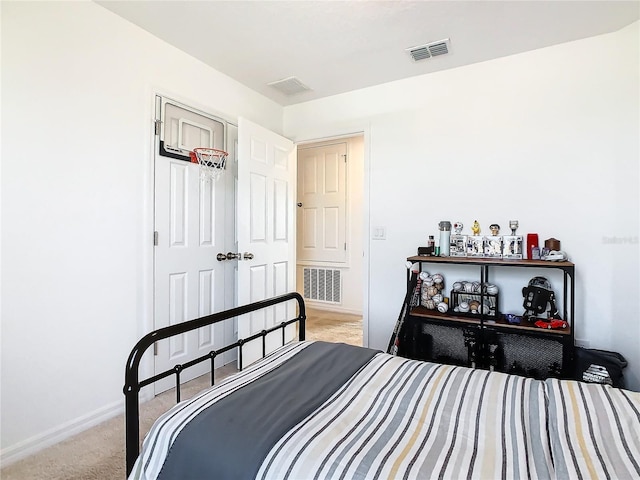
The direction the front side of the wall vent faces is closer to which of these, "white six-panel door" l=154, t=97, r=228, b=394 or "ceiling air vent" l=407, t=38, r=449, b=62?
the white six-panel door

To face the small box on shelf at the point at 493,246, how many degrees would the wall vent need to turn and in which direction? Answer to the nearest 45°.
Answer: approximately 90° to its left

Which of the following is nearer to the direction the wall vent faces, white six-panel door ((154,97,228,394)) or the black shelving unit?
the white six-panel door

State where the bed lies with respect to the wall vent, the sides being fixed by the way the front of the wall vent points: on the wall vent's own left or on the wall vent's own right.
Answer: on the wall vent's own left

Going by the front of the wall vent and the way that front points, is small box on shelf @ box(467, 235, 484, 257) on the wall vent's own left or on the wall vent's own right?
on the wall vent's own left

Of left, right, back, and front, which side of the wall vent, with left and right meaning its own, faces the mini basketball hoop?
front

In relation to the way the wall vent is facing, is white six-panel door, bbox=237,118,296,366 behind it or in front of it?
in front

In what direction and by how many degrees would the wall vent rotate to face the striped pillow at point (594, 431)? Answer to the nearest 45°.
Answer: approximately 45° to its left

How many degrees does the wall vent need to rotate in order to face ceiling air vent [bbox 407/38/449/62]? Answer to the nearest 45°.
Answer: approximately 45° to its left

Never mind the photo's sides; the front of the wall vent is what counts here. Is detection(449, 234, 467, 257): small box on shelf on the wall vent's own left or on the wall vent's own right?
on the wall vent's own left
